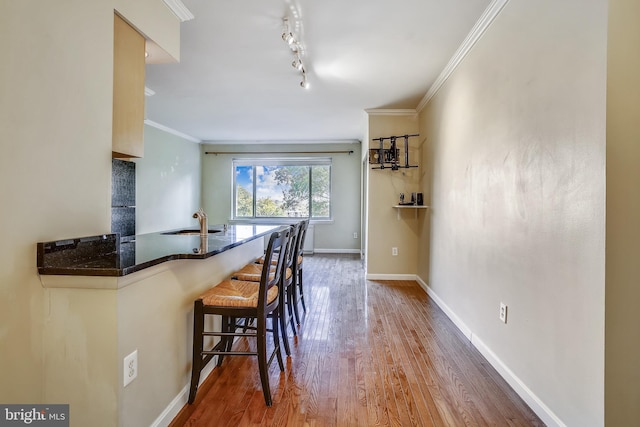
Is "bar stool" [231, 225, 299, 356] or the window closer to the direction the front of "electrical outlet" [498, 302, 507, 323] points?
the bar stool

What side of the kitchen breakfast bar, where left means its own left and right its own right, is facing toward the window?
left

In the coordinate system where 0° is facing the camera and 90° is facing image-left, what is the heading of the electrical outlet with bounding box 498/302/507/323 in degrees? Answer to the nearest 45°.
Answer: approximately 45°

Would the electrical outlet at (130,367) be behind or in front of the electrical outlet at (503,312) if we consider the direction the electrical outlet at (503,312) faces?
in front

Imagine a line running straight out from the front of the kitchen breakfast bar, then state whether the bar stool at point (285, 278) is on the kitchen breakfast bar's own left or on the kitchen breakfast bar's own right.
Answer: on the kitchen breakfast bar's own left

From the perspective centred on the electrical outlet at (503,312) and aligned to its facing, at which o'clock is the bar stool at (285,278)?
The bar stool is roughly at 1 o'clock from the electrical outlet.

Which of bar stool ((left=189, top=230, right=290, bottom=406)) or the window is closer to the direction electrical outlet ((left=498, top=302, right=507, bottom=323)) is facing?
the bar stool

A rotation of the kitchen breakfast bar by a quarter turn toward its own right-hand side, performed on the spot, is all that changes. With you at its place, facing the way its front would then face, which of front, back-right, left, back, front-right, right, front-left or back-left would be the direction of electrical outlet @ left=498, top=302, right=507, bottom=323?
back-left
